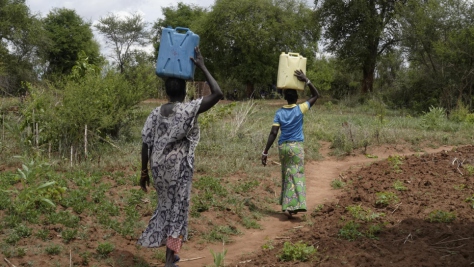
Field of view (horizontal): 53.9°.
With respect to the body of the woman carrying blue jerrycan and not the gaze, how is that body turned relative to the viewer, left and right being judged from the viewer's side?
facing away from the viewer

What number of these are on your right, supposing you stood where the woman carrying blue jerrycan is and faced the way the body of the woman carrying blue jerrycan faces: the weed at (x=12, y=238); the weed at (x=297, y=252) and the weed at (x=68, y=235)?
1

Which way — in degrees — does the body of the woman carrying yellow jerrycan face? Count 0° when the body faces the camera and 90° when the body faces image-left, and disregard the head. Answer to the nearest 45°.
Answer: approximately 180°

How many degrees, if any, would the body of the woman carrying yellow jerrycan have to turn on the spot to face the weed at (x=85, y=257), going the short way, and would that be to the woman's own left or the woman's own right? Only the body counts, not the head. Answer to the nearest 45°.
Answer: approximately 135° to the woman's own left

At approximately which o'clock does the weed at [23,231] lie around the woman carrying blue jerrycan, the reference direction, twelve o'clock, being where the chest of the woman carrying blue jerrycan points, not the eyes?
The weed is roughly at 10 o'clock from the woman carrying blue jerrycan.

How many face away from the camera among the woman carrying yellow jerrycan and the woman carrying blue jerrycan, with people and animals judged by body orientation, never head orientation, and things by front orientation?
2

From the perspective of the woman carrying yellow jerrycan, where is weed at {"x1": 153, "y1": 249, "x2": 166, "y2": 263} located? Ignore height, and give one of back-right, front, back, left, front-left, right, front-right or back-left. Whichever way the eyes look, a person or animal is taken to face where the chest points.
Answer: back-left

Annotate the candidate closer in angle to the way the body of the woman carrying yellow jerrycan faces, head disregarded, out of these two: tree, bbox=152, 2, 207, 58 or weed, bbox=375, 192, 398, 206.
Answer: the tree

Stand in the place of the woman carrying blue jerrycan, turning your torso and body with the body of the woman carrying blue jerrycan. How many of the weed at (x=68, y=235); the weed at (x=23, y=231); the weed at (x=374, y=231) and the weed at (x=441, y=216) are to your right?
2

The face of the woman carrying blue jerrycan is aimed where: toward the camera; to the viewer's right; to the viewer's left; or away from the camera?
away from the camera
